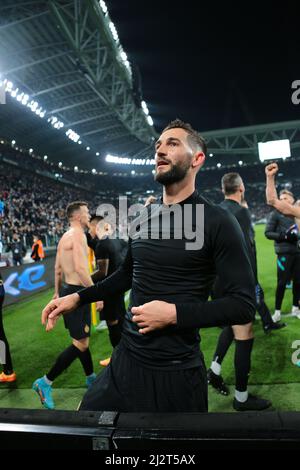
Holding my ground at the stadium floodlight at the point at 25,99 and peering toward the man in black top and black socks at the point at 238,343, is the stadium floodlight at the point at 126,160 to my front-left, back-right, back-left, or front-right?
back-left

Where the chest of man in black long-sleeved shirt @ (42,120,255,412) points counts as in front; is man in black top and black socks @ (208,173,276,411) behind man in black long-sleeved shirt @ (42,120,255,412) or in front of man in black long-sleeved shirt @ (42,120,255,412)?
behind

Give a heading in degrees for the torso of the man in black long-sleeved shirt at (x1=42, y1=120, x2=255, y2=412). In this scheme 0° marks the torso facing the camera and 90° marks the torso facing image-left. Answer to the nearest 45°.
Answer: approximately 45°

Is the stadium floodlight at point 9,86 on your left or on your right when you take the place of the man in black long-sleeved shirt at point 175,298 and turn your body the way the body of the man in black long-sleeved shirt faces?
on your right

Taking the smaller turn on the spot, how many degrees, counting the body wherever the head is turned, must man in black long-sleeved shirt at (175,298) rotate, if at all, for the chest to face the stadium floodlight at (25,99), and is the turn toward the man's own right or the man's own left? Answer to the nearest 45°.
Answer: approximately 135° to the man's own right

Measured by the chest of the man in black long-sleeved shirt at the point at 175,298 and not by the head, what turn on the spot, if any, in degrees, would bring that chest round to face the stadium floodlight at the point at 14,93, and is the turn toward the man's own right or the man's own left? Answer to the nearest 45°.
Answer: approximately 90° to the man's own right

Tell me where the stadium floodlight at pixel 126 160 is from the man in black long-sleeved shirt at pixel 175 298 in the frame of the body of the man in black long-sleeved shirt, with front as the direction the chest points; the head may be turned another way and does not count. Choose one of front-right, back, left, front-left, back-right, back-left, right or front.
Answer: back-right
